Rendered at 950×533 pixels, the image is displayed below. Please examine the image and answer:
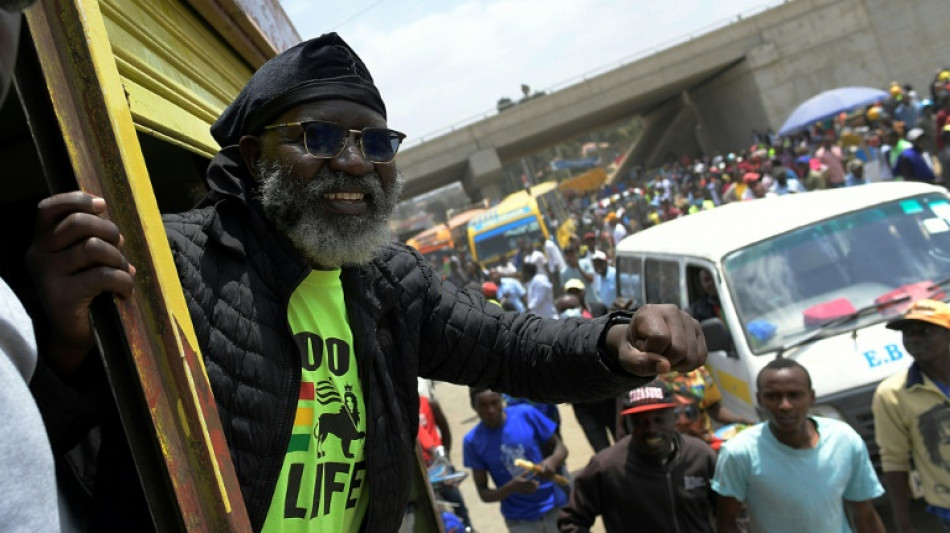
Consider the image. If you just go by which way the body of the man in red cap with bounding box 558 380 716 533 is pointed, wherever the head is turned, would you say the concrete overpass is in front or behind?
behind

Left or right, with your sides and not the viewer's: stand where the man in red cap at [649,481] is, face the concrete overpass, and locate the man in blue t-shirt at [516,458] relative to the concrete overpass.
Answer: left

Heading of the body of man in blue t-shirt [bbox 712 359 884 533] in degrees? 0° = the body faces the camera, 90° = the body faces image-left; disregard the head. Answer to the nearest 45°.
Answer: approximately 0°

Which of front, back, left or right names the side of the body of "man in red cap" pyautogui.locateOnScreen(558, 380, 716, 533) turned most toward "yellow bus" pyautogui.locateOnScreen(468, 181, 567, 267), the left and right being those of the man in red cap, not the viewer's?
back

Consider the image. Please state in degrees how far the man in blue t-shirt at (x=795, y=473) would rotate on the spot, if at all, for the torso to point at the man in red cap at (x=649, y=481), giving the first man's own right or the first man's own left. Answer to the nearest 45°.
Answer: approximately 90° to the first man's own right

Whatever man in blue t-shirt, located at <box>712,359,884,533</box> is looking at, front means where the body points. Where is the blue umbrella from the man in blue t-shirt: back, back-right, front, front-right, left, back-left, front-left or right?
back

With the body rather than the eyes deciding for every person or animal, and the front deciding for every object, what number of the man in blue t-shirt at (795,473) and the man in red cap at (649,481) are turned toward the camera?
2

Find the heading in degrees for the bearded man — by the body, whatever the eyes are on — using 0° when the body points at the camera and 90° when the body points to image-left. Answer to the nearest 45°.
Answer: approximately 315°
